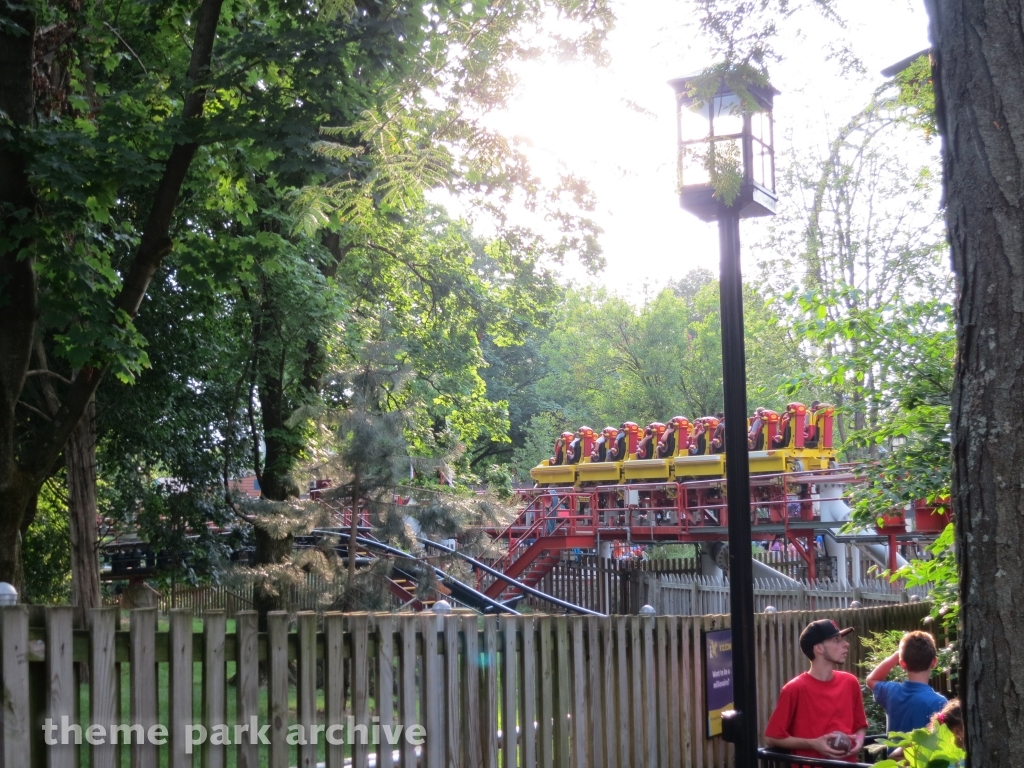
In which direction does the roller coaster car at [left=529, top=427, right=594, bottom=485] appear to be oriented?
to the viewer's left

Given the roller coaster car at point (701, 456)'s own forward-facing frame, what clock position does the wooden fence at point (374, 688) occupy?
The wooden fence is roughly at 9 o'clock from the roller coaster car.

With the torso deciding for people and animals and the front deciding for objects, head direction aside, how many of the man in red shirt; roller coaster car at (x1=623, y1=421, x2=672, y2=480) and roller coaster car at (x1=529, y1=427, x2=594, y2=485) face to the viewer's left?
2

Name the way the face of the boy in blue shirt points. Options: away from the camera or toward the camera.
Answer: away from the camera

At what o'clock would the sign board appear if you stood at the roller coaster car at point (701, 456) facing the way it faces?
The sign board is roughly at 9 o'clock from the roller coaster car.

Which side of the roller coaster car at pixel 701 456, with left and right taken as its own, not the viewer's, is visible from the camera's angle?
left

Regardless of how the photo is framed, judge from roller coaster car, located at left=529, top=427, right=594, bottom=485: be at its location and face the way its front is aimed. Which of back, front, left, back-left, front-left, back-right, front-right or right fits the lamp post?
left

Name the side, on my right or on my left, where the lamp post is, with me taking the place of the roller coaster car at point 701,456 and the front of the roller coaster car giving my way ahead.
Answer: on my left

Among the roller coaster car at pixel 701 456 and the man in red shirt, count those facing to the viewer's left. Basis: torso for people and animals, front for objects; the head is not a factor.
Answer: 1

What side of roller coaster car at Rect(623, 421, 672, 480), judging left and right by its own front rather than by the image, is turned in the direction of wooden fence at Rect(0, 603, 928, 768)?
left

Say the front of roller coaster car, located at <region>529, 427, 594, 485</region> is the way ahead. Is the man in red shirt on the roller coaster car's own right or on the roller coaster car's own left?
on the roller coaster car's own left

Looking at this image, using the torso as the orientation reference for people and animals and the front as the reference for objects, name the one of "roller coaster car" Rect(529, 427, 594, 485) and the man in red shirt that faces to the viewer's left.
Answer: the roller coaster car

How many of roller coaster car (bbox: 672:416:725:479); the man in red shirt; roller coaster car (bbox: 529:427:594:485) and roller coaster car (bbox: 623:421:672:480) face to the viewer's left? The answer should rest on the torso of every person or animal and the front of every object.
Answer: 3

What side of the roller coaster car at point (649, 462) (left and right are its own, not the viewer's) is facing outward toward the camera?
left
